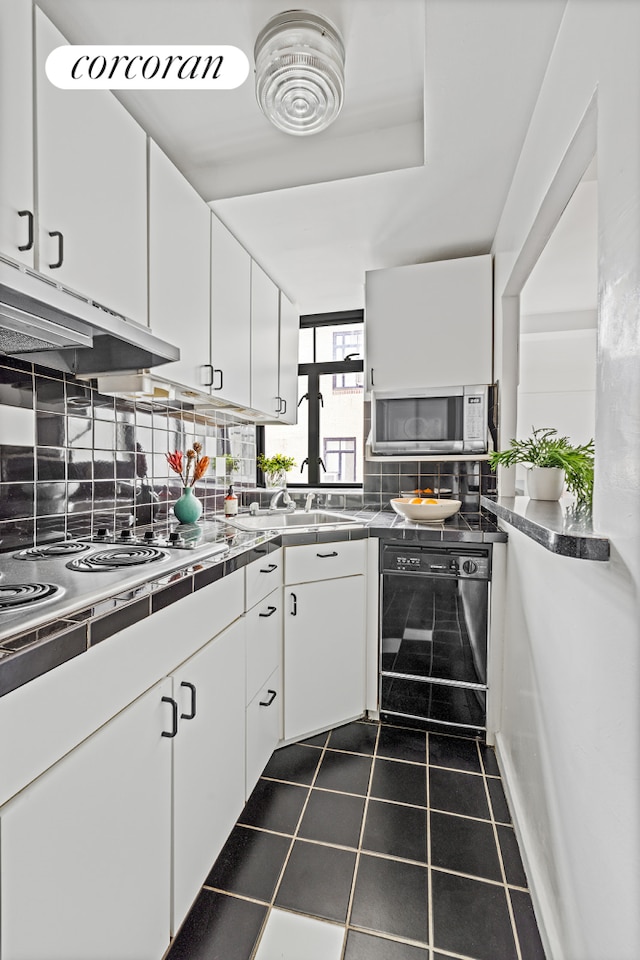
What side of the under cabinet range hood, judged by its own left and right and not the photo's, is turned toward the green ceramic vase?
left

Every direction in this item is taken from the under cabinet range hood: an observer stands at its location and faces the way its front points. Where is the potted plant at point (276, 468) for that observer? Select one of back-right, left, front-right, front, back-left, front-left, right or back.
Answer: left

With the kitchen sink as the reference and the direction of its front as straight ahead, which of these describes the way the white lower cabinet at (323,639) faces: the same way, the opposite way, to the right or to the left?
the same way

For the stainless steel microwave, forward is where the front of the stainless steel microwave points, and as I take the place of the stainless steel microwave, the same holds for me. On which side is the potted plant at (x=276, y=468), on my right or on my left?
on my right

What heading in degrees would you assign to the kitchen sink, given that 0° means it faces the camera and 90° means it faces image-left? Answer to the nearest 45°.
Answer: approximately 315°

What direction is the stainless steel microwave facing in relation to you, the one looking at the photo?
facing the viewer

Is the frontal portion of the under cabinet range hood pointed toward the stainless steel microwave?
no

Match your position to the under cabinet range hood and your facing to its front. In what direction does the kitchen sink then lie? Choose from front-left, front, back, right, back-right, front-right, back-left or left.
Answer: left

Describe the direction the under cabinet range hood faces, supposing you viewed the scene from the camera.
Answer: facing the viewer and to the right of the viewer

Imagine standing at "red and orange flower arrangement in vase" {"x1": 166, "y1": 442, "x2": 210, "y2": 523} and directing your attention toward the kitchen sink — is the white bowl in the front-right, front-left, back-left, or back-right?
front-right

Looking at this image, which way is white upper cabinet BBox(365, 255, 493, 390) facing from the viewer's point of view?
toward the camera

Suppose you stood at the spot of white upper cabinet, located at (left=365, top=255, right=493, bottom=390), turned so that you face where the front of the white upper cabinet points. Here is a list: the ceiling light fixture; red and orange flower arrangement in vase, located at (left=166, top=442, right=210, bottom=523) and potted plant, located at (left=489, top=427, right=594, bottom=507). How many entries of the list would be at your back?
0

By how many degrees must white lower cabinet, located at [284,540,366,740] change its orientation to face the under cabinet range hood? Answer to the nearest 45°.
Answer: approximately 90° to its right
